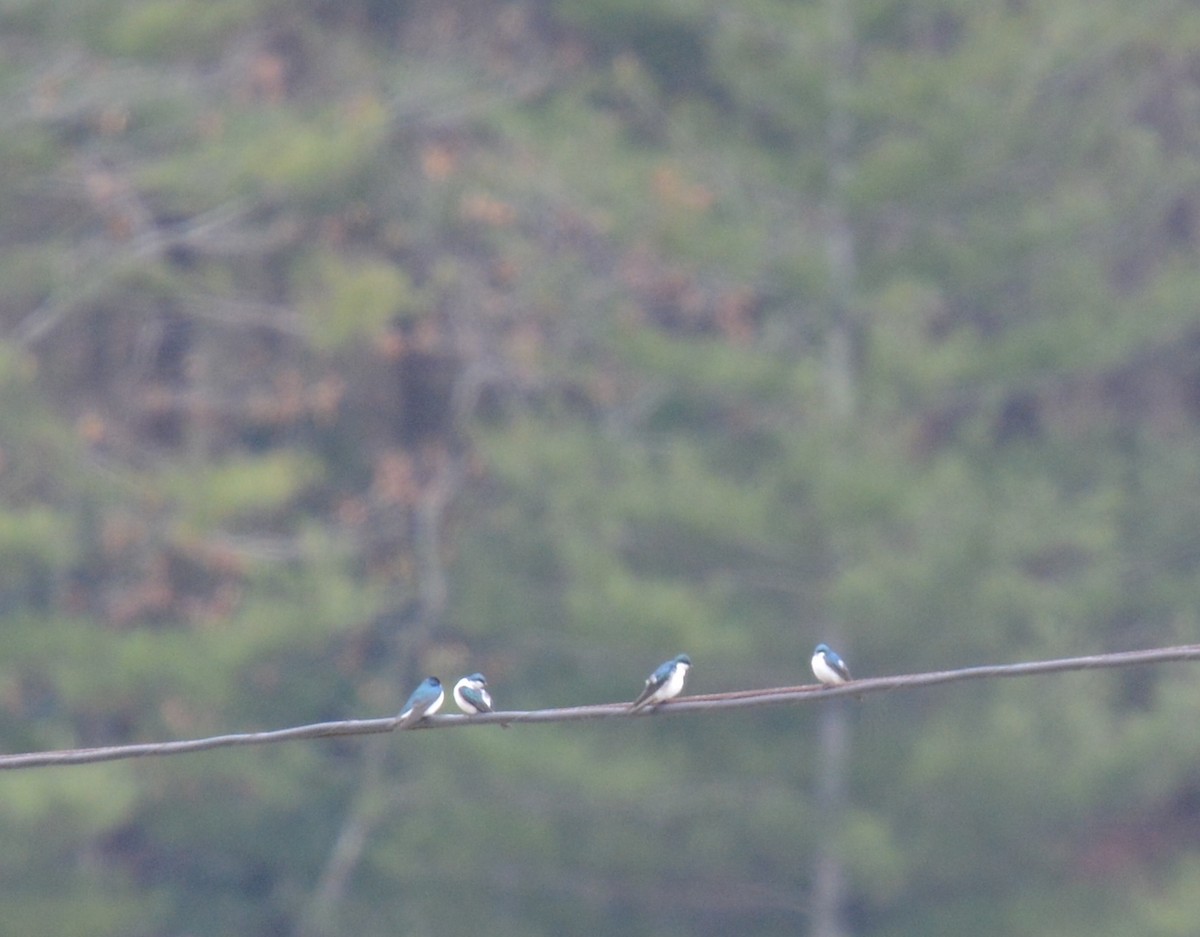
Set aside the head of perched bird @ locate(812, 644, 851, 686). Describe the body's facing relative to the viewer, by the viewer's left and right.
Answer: facing the viewer and to the left of the viewer

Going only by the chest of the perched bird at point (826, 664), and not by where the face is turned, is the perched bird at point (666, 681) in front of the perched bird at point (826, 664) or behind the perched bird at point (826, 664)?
in front

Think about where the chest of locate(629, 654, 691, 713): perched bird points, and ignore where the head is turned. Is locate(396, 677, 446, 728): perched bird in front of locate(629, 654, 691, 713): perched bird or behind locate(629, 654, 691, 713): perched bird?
behind

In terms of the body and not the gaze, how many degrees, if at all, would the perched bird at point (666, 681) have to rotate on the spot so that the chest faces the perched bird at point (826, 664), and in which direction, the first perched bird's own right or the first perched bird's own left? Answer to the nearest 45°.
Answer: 0° — it already faces it

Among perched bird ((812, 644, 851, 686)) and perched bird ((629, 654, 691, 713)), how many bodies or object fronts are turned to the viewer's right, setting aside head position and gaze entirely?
1

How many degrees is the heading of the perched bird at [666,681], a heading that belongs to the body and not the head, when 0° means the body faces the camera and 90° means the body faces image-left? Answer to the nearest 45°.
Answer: approximately 270°

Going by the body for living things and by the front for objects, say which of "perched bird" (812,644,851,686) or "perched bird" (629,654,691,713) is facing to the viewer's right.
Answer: "perched bird" (629,654,691,713)

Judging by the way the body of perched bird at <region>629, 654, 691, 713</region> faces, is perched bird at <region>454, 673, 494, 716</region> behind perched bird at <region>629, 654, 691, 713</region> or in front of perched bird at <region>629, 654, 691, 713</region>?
behind
